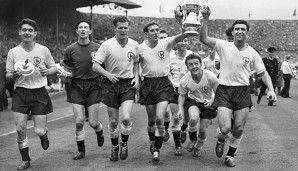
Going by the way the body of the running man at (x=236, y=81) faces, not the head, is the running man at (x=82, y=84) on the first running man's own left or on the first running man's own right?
on the first running man's own right

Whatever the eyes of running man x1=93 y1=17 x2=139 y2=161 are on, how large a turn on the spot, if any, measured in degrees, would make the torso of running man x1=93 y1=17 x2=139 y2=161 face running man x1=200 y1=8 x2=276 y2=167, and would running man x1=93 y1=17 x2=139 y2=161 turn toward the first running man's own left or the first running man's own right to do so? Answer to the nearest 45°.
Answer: approximately 90° to the first running man's own left

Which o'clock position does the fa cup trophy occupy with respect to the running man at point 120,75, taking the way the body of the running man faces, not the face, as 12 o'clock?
The fa cup trophy is roughly at 10 o'clock from the running man.

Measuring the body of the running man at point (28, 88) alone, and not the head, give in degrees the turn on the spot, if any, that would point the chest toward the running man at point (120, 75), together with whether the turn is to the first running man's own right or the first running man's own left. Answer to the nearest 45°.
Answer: approximately 90° to the first running man's own left

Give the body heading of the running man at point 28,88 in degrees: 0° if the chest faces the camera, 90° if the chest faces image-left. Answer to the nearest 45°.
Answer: approximately 0°

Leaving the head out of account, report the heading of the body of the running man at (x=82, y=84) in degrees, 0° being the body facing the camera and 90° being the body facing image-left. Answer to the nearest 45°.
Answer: approximately 0°
